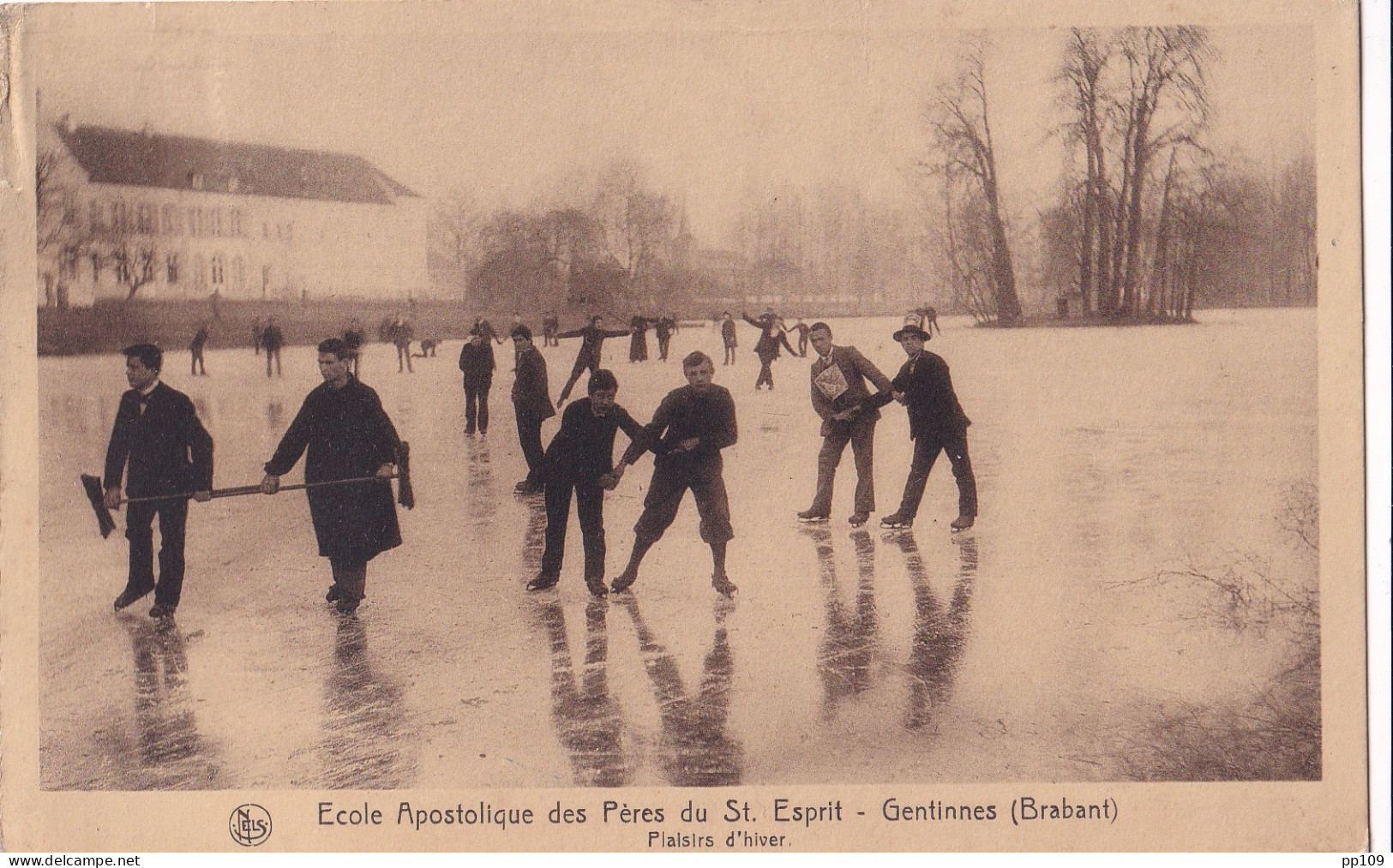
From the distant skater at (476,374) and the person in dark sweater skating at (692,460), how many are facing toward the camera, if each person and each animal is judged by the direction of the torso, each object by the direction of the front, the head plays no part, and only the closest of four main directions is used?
2

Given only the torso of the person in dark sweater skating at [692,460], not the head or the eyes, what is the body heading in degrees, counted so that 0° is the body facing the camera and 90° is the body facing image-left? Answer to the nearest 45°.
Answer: approximately 0°

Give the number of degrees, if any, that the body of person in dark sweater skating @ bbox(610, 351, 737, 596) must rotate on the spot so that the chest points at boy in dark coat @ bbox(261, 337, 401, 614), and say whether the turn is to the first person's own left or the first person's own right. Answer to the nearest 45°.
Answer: approximately 90° to the first person's own right
